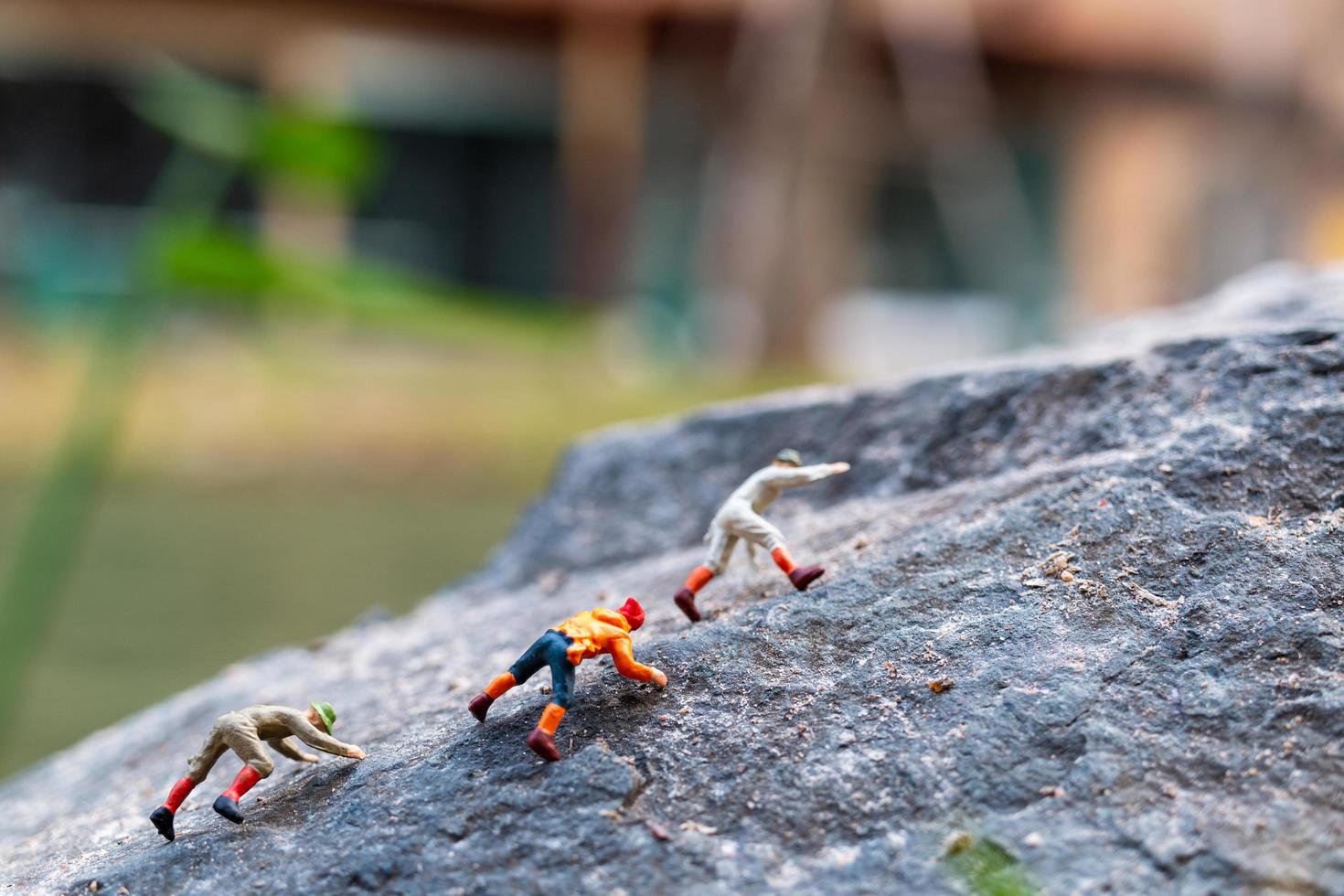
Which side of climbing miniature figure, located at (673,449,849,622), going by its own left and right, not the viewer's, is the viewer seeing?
right
